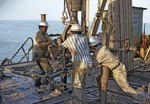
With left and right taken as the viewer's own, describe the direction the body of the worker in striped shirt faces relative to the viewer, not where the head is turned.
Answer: facing away from the viewer and to the left of the viewer

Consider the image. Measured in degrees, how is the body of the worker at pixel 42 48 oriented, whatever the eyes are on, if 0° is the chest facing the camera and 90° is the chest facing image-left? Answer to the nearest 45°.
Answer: approximately 315°

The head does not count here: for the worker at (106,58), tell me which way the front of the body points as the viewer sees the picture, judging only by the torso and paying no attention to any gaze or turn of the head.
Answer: to the viewer's left
